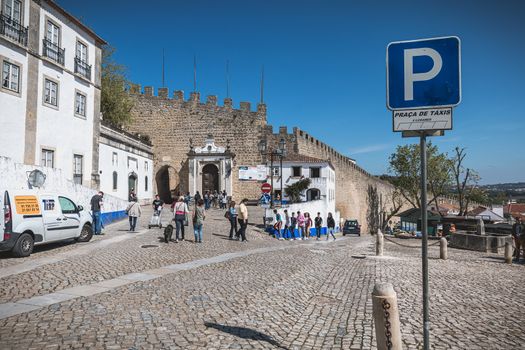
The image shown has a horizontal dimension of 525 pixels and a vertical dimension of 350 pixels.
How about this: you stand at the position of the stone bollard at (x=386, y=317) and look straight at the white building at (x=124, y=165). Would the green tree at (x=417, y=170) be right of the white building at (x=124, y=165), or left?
right

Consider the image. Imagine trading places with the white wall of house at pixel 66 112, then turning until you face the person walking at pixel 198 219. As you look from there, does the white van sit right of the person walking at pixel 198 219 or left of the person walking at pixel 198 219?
right

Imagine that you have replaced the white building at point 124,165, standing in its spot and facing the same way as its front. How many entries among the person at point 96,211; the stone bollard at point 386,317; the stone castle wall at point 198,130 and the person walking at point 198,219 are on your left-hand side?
1

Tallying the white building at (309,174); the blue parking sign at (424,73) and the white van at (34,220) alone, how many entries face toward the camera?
2

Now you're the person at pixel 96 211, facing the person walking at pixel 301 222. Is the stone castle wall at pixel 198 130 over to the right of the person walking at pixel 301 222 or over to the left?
left

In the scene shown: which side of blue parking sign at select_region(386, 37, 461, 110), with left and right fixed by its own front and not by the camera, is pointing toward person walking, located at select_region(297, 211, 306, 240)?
back

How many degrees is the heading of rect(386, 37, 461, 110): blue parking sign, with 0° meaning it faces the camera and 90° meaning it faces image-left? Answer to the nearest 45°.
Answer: approximately 0°

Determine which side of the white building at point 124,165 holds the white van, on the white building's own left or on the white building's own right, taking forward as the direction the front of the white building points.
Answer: on the white building's own right

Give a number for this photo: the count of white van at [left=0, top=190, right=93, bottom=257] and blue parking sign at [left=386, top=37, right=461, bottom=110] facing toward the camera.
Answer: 1

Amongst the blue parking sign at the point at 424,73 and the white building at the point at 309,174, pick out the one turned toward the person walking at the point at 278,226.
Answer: the white building

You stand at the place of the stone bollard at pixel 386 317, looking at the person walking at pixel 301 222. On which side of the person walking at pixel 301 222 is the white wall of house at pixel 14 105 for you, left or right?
left

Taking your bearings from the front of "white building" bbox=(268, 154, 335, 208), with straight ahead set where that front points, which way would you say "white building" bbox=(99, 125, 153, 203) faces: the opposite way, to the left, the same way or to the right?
to the left

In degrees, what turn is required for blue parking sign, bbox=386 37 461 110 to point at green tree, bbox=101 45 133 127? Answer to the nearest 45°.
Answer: approximately 135° to its right
